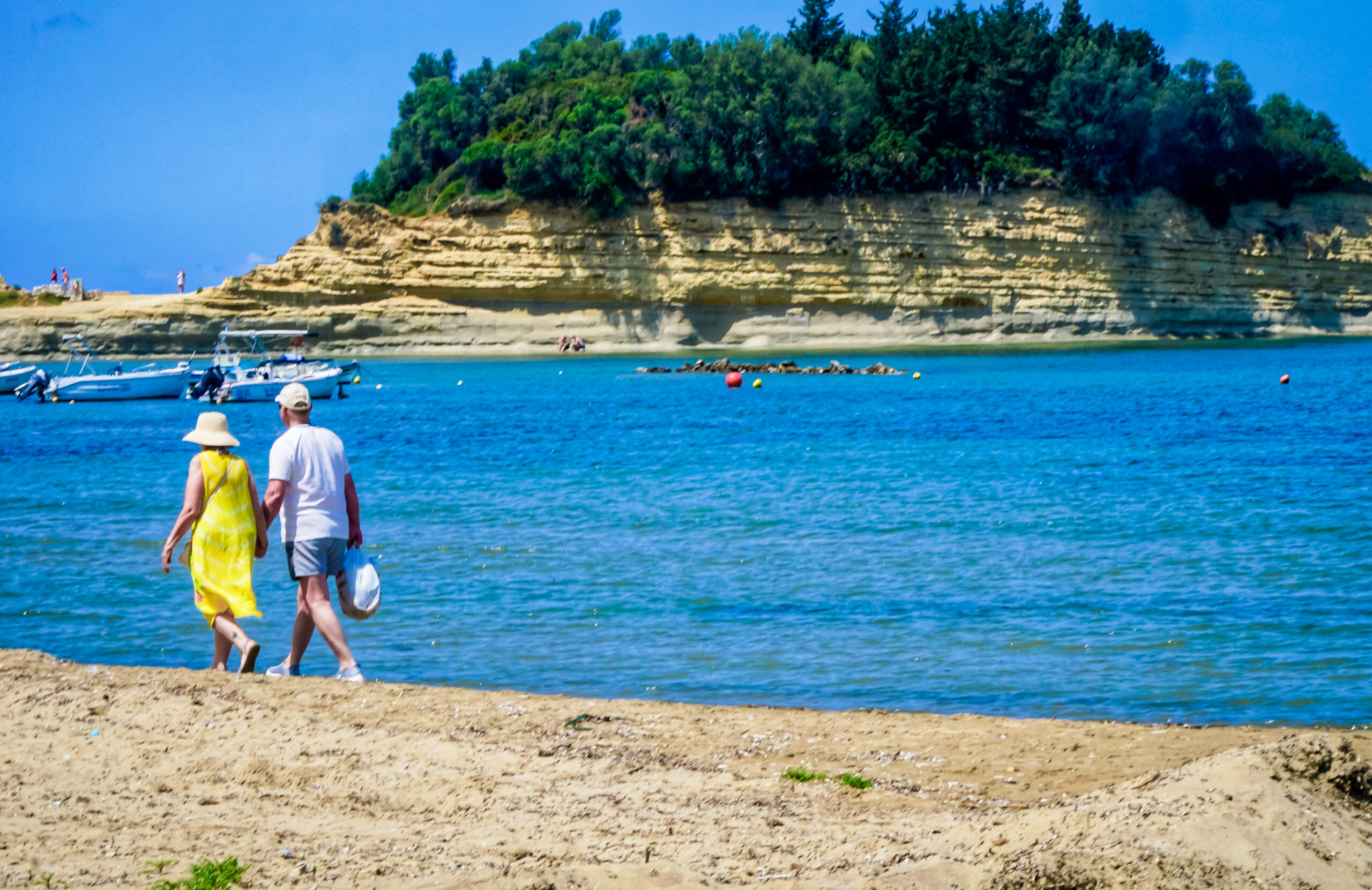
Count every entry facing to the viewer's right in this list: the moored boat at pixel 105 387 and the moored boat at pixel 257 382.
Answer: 2

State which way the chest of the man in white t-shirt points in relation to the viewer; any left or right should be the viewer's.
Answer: facing away from the viewer and to the left of the viewer

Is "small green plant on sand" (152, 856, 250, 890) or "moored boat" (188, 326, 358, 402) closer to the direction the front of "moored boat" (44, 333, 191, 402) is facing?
the moored boat

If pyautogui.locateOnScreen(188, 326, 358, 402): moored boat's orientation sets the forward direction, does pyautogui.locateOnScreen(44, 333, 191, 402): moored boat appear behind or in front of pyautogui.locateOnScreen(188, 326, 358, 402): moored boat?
behind

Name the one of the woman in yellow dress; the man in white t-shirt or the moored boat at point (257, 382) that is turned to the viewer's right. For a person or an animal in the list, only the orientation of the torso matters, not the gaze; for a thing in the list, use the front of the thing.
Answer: the moored boat

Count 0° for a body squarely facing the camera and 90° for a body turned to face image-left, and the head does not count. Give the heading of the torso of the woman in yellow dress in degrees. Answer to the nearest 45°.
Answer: approximately 135°

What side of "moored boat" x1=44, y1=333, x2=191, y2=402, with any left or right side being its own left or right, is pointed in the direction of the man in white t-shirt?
right

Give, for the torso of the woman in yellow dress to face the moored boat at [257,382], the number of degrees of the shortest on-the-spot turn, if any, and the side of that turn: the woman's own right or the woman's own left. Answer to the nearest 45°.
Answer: approximately 45° to the woman's own right

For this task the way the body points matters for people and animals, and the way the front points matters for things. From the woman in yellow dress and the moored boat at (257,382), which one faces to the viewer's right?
the moored boat

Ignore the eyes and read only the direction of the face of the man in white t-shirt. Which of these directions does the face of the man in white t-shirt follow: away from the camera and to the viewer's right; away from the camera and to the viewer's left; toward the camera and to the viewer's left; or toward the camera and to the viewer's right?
away from the camera and to the viewer's left

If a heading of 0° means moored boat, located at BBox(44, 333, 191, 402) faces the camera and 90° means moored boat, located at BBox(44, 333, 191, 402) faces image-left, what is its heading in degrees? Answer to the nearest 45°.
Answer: approximately 270°

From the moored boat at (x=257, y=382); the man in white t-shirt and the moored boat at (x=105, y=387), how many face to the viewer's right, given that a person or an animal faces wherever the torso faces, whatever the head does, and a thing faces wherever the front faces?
2

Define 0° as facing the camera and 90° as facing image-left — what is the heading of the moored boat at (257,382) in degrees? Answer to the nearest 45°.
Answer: approximately 270°

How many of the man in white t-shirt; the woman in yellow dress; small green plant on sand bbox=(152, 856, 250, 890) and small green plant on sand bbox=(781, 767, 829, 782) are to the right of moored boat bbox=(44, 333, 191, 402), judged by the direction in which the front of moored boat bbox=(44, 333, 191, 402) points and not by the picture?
4

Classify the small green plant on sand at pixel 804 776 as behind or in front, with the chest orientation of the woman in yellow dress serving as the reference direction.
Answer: behind
